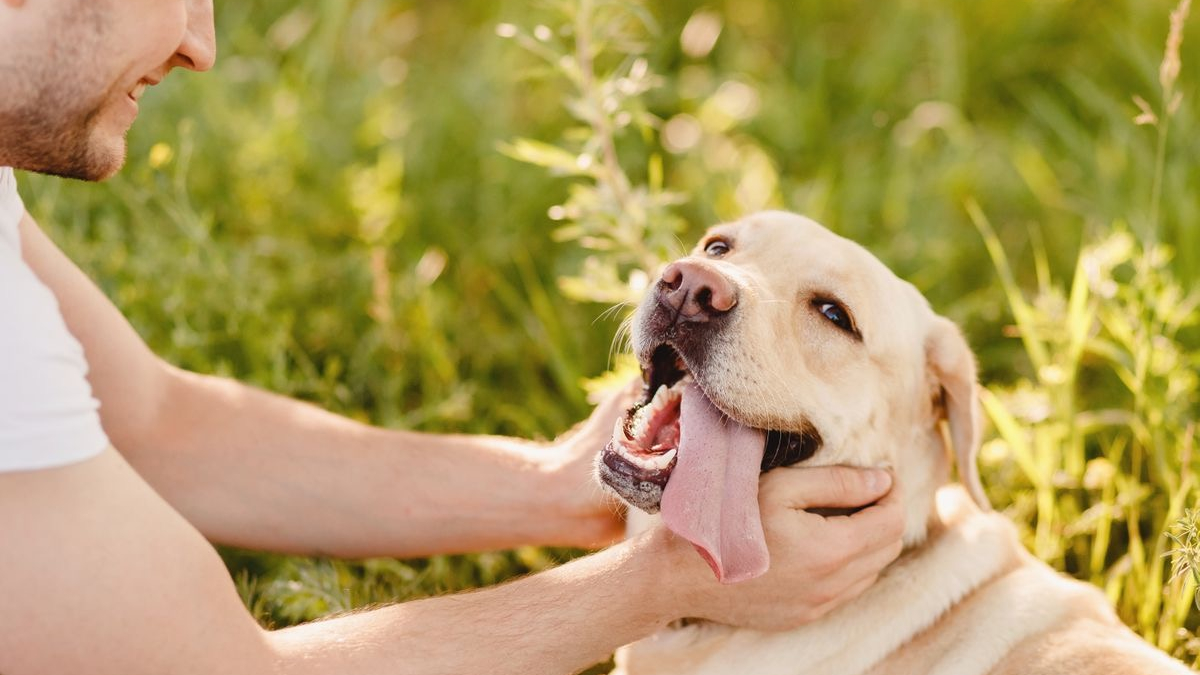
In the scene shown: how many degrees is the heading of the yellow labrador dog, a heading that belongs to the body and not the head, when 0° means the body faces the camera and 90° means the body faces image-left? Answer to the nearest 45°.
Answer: approximately 45°

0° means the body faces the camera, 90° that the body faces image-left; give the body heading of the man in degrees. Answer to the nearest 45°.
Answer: approximately 270°

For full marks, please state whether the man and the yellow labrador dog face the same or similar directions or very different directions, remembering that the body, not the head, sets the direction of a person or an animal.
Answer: very different directions

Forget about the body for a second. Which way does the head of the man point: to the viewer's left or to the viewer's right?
to the viewer's right
